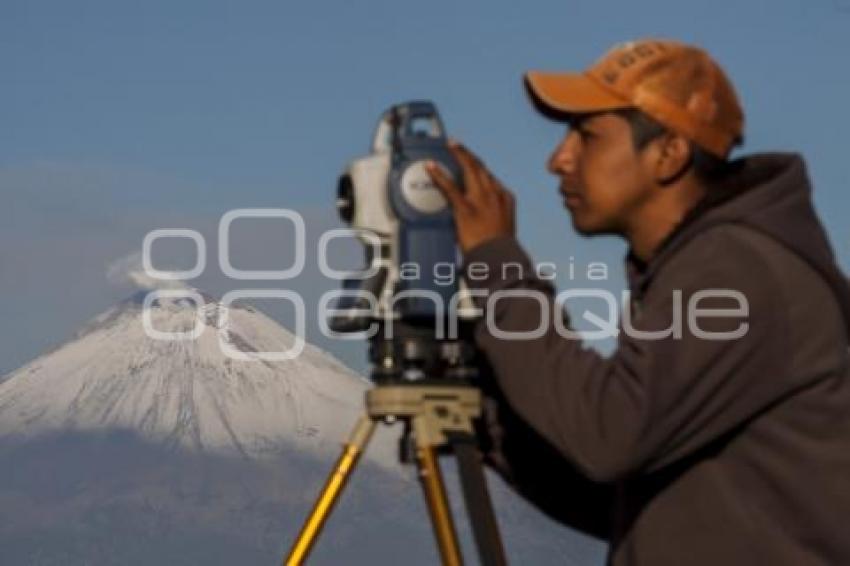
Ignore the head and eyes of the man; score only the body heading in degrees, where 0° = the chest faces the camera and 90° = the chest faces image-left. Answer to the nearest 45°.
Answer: approximately 90°

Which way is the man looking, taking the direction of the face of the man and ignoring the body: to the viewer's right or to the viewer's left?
to the viewer's left
